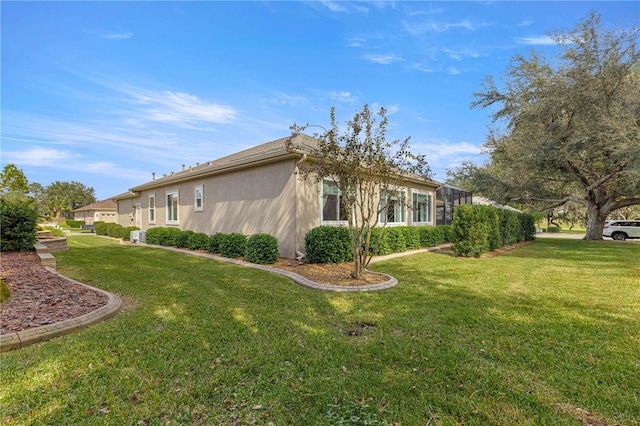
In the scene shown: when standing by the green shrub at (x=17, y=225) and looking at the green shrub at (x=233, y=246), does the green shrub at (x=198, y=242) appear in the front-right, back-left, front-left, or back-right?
front-left

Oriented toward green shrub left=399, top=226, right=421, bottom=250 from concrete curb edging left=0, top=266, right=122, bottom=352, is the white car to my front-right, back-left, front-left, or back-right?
front-right

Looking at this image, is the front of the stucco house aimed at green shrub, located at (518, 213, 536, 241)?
no
